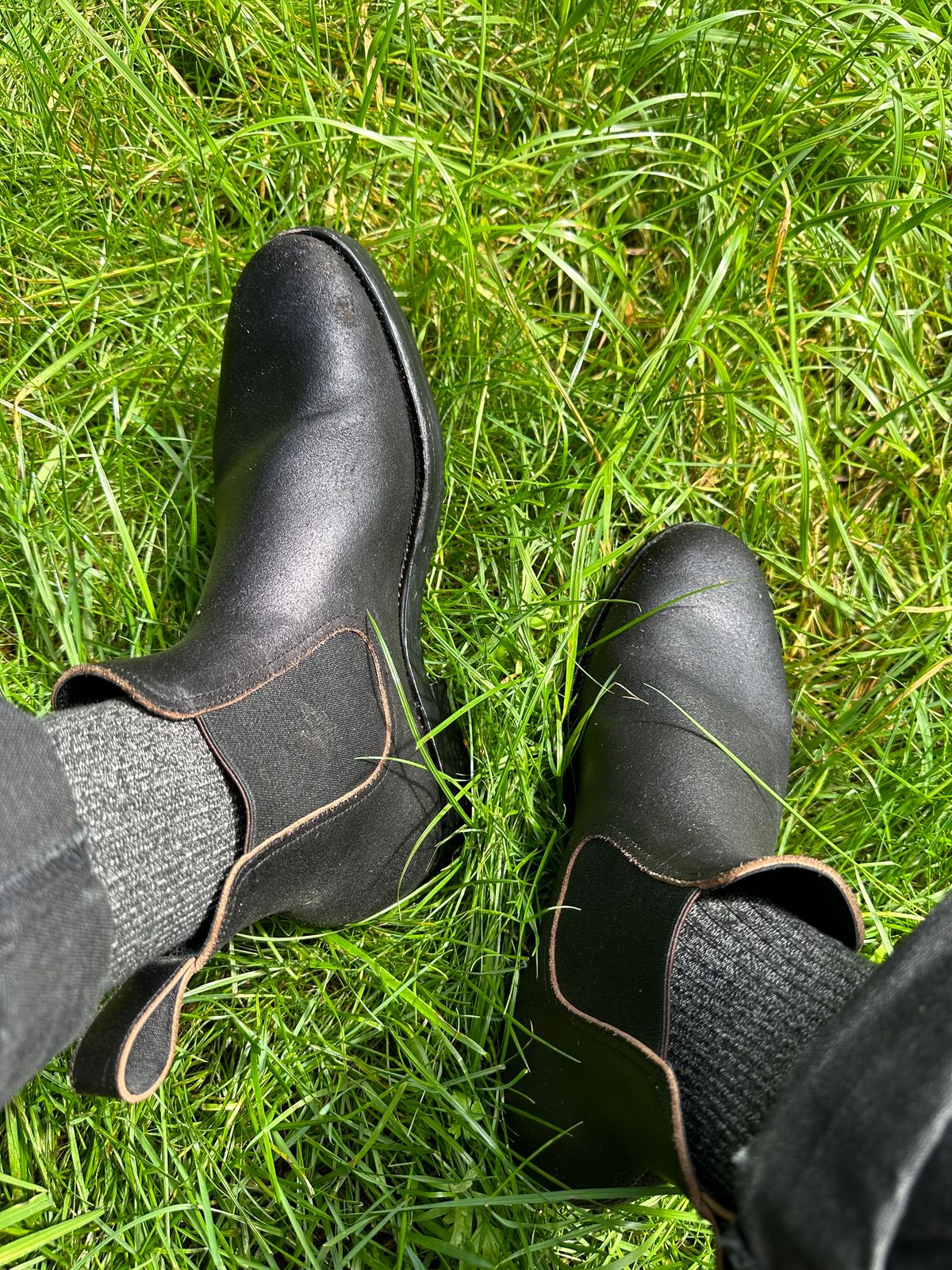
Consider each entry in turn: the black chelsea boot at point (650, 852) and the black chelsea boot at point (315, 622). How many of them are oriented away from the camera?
2

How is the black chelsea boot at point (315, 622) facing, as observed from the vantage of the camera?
facing away from the viewer

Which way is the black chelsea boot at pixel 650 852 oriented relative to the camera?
away from the camera
